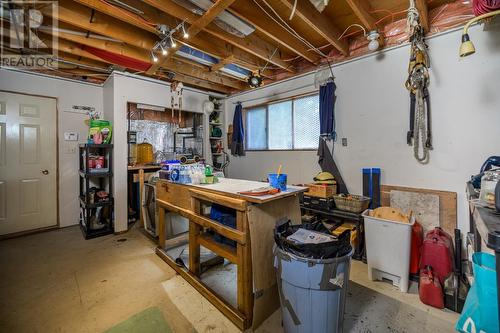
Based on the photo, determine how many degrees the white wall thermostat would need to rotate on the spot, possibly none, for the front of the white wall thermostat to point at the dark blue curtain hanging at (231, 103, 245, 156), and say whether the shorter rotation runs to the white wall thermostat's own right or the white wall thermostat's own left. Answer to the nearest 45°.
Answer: approximately 45° to the white wall thermostat's own left

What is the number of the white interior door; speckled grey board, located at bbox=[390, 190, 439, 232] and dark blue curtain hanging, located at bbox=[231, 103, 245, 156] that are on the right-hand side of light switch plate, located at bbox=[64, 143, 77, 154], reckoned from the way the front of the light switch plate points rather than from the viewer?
1

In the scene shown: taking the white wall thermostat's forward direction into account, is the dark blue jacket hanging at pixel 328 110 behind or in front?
in front

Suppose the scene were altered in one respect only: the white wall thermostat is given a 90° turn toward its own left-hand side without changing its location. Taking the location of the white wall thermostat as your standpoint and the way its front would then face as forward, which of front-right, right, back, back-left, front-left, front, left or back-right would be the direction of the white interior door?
back

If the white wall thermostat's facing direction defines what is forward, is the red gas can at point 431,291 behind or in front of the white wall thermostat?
in front

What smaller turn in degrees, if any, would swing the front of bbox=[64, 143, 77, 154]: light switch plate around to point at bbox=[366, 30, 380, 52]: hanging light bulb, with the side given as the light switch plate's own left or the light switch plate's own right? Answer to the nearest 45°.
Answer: approximately 45° to the light switch plate's own left

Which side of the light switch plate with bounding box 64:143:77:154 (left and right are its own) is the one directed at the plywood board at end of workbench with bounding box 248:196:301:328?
front

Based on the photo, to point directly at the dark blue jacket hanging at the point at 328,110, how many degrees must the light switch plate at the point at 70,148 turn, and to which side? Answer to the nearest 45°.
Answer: approximately 45° to its left

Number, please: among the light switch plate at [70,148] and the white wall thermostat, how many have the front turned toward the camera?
2

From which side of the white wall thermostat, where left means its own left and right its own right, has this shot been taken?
front
